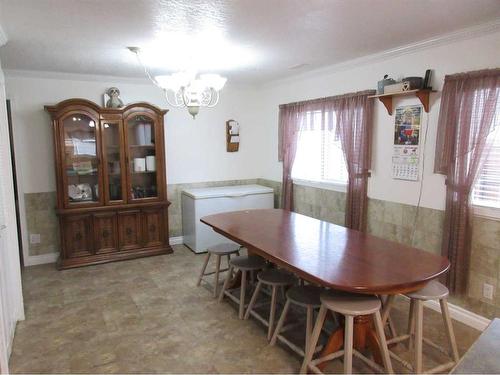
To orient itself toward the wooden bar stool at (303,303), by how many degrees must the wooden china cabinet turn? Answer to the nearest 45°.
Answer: approximately 45° to its left

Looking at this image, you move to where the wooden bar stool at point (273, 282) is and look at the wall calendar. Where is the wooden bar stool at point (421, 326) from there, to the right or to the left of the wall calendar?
right

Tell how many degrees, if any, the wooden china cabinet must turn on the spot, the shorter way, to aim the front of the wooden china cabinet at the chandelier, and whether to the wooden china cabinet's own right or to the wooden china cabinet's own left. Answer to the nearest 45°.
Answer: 0° — it already faces it

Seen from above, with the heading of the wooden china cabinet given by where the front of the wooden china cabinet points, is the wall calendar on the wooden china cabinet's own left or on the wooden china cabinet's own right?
on the wooden china cabinet's own left

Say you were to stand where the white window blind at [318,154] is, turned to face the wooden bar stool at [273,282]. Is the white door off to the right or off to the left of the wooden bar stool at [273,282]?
right

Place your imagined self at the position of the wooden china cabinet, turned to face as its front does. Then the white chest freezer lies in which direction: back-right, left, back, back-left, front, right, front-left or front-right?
left

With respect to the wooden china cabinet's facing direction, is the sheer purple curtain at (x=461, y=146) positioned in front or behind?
in front

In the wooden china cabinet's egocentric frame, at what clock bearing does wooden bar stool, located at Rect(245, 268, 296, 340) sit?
The wooden bar stool is roughly at 11 o'clock from the wooden china cabinet.

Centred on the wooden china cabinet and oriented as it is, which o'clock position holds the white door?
The white door is roughly at 1 o'clock from the wooden china cabinet.

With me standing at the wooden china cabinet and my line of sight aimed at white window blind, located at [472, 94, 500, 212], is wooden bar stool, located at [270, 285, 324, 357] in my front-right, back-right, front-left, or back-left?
front-right

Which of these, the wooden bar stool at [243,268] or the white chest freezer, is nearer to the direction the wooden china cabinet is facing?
the wooden bar stool

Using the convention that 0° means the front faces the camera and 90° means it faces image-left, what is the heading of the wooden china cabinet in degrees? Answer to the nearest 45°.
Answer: approximately 0°

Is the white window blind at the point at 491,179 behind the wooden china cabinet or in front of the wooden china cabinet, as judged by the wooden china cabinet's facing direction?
in front

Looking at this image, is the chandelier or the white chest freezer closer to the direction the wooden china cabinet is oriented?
the chandelier
